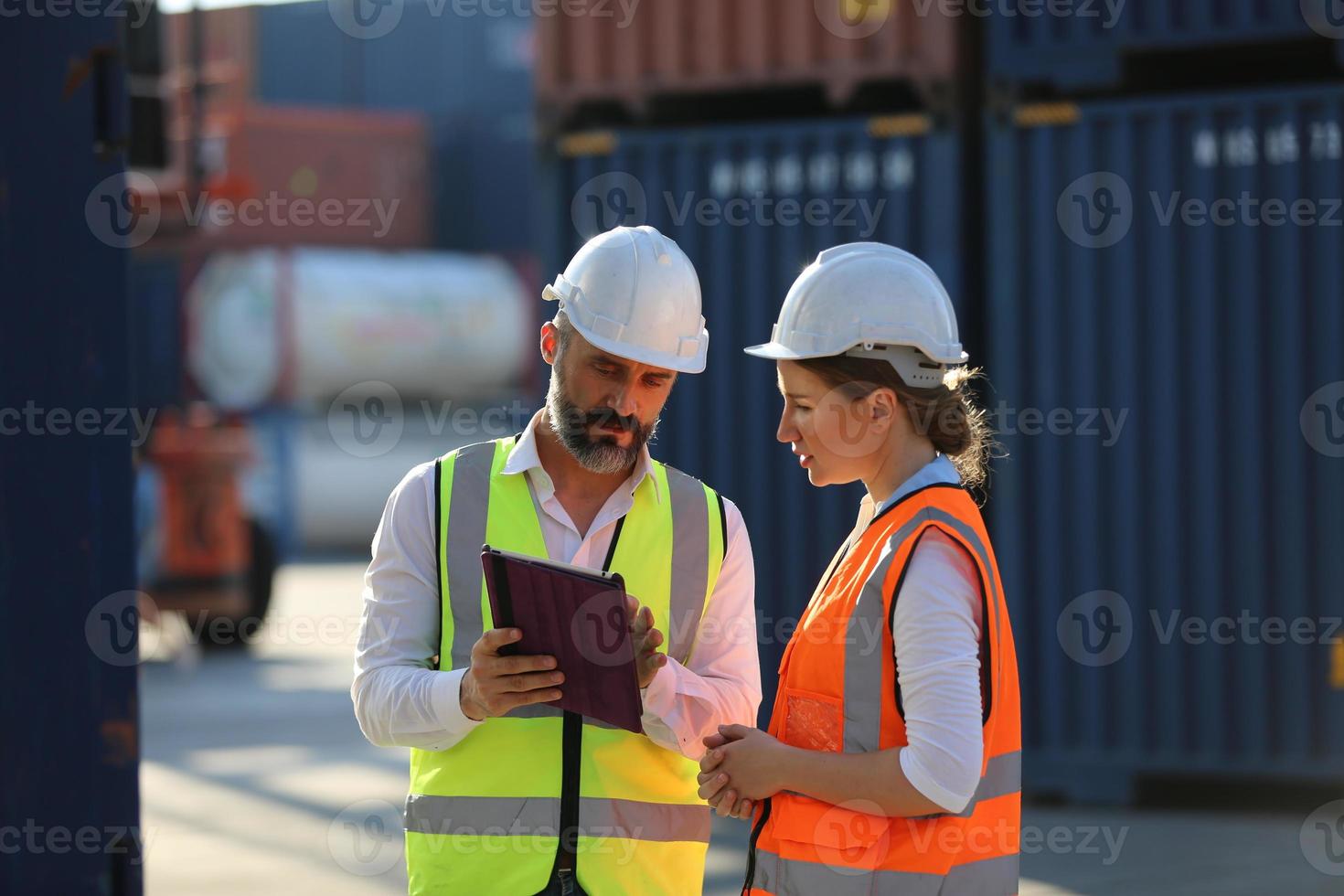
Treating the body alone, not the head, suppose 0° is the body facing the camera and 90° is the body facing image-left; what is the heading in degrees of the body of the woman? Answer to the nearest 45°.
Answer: approximately 90°

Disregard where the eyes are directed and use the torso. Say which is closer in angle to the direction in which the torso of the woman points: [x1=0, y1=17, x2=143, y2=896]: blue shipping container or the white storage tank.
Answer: the blue shipping container

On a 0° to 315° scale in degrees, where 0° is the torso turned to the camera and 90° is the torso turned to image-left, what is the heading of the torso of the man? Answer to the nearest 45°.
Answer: approximately 0°

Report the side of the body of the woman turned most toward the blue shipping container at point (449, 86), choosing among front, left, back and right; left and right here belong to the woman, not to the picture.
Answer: right

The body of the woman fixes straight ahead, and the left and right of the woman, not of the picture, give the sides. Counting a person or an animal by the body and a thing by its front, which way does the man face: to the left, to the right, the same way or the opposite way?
to the left

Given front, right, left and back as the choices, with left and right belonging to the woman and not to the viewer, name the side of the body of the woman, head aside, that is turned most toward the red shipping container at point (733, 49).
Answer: right

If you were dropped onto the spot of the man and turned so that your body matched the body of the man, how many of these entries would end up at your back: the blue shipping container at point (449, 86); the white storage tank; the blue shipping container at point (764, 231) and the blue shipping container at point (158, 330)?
4

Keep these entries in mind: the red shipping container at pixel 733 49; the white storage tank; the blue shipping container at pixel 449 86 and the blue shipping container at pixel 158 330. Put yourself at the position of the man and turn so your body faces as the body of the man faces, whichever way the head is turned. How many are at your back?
4

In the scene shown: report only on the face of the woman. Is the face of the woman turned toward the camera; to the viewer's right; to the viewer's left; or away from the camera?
to the viewer's left

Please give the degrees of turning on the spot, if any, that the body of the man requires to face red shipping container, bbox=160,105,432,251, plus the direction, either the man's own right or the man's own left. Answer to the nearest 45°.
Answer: approximately 180°

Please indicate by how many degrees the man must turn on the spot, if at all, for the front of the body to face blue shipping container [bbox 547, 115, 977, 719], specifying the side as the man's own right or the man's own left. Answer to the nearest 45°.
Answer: approximately 180°

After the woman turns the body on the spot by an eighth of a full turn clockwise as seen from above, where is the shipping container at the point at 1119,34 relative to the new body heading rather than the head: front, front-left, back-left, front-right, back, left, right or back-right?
front-right

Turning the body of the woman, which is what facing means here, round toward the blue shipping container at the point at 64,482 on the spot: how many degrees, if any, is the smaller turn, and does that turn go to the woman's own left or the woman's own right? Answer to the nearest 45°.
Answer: approximately 45° to the woman's own right
